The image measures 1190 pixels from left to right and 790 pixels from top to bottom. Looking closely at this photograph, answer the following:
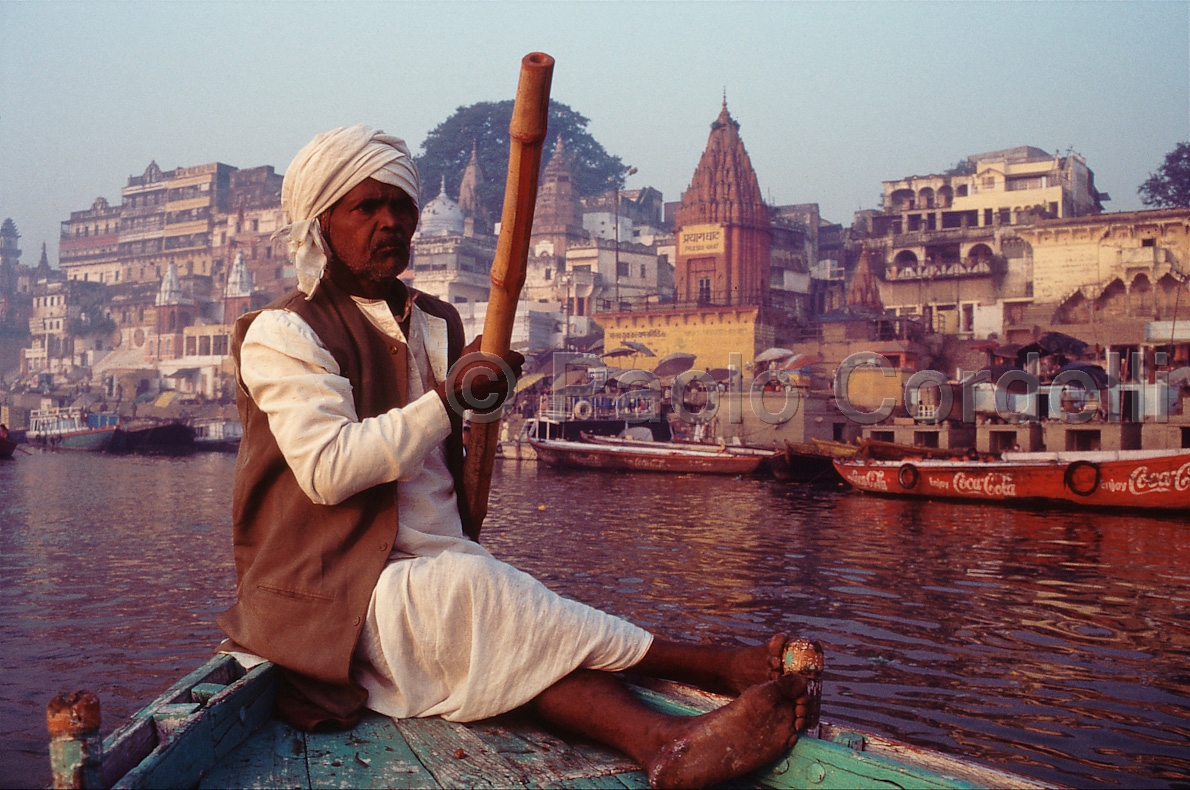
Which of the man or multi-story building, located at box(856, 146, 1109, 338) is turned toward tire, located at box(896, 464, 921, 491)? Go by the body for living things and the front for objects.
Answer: the multi-story building

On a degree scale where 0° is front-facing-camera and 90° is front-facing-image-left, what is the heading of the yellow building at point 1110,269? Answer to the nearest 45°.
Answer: approximately 0°

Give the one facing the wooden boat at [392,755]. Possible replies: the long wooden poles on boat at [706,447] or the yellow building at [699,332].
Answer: the yellow building

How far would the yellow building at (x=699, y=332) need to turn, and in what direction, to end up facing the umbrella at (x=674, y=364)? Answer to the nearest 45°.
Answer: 0° — it already faces it

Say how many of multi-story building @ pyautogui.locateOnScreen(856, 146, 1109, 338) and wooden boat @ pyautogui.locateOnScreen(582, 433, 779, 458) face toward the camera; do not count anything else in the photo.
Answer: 1

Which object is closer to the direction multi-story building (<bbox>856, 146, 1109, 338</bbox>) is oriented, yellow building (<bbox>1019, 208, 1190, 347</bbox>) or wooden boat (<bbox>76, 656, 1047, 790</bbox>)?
the wooden boat

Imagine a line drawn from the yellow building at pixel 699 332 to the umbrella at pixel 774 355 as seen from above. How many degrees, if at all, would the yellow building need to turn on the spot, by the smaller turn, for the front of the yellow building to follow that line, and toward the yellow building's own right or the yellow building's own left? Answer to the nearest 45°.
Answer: approximately 45° to the yellow building's own left

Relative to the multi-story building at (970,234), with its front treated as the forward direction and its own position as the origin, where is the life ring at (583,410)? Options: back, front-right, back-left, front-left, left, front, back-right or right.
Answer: front-right

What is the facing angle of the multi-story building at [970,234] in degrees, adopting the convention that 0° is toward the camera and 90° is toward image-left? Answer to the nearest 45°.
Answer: approximately 0°

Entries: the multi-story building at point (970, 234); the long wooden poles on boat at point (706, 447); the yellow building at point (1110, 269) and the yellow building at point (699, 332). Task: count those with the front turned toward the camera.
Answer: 3

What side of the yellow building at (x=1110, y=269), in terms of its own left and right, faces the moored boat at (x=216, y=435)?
right
